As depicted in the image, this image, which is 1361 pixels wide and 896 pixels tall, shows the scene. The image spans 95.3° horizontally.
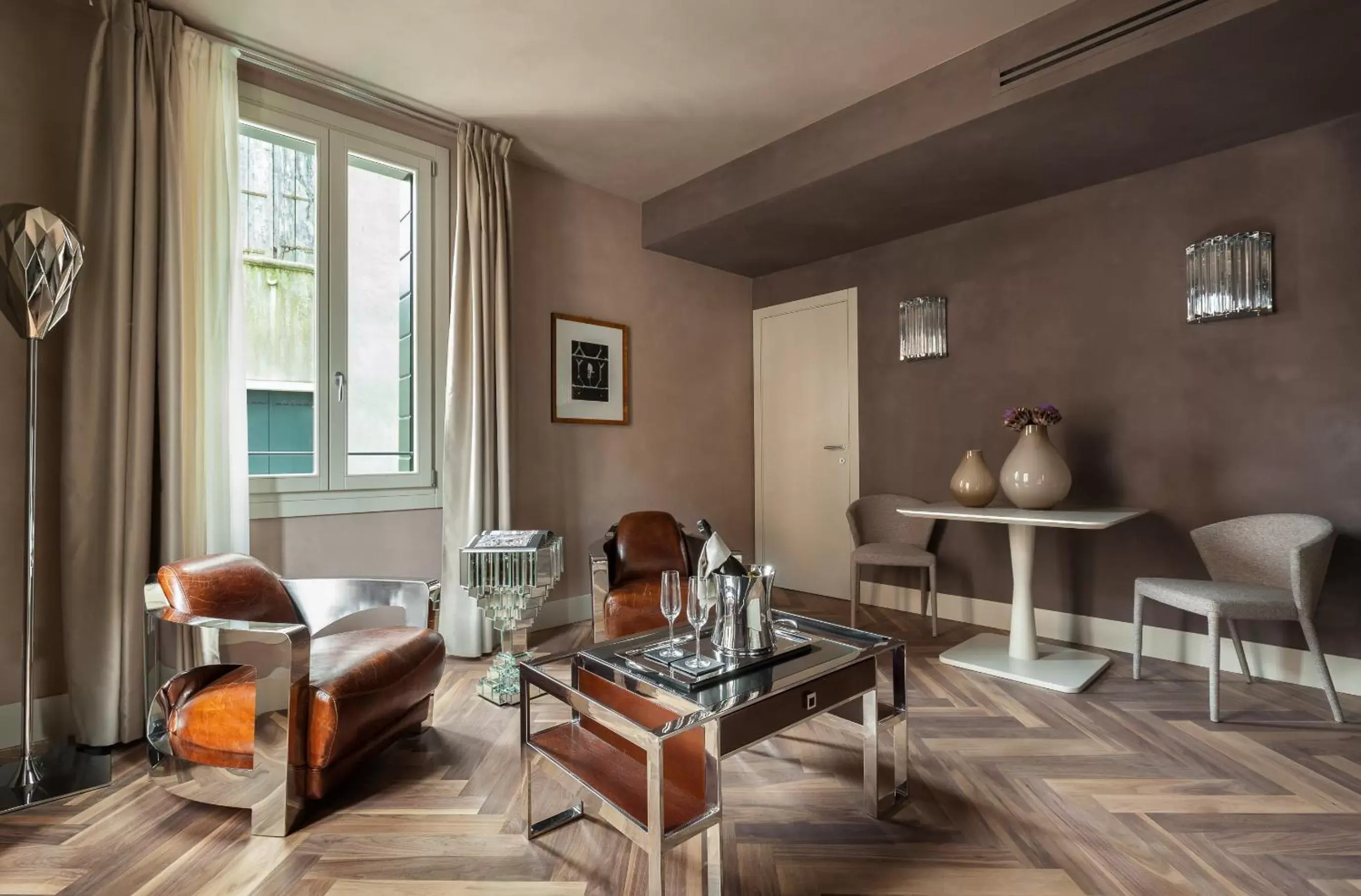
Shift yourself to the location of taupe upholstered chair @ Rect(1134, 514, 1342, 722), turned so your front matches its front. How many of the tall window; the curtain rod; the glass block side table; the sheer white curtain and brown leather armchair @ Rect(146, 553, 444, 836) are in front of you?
5

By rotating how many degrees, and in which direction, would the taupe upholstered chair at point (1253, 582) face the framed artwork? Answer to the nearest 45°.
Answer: approximately 45° to its right

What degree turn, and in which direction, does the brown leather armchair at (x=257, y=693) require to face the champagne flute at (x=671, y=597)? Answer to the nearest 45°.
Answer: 0° — it already faces it

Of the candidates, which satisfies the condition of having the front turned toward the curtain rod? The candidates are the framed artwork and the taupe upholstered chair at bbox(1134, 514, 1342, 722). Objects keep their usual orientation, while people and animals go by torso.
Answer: the taupe upholstered chair

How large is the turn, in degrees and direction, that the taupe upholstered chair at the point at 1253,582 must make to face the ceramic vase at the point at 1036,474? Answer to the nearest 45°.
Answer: approximately 45° to its right

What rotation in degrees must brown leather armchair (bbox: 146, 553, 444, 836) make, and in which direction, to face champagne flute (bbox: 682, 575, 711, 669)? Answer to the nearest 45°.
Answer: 0° — it already faces it

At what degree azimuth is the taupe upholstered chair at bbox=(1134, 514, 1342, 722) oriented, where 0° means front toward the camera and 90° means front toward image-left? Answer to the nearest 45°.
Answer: approximately 45°

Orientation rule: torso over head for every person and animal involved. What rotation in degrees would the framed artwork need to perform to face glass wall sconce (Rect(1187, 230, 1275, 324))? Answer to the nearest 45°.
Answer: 0° — it already faces it

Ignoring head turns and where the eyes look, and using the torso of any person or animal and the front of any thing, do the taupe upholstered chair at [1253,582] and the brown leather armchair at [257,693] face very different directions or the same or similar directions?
very different directions

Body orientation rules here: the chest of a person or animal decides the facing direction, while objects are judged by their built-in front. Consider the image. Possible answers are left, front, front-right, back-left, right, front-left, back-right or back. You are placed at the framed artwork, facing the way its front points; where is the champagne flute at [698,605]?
front-right

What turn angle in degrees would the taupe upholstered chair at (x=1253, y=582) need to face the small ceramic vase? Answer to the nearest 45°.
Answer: approximately 45° to its right

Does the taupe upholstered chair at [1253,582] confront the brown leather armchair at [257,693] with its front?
yes
